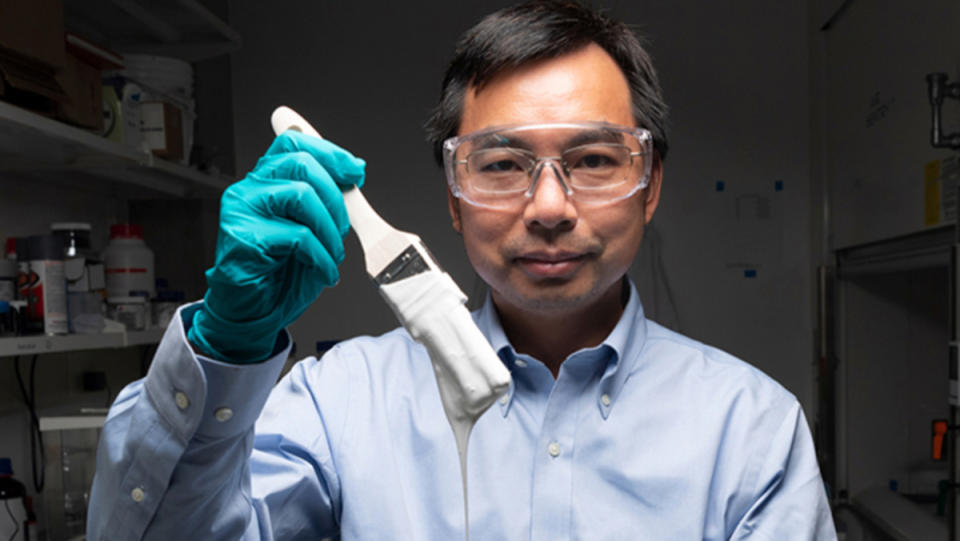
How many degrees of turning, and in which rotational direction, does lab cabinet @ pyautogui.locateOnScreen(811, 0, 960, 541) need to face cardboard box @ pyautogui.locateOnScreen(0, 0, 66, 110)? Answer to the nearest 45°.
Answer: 0° — it already faces it

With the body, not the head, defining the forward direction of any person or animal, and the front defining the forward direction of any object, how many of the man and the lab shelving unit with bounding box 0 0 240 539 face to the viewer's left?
0

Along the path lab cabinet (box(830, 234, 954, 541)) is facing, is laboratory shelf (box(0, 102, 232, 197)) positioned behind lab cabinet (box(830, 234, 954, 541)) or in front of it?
in front

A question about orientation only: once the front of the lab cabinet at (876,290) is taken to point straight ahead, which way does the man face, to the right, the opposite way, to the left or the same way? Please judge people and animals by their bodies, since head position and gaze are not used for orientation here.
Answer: to the left

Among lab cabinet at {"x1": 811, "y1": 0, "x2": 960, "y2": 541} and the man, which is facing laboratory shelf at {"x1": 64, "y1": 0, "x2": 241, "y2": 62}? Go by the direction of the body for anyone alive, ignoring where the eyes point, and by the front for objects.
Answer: the lab cabinet

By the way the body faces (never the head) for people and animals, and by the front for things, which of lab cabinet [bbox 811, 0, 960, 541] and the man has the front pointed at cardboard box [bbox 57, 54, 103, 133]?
the lab cabinet

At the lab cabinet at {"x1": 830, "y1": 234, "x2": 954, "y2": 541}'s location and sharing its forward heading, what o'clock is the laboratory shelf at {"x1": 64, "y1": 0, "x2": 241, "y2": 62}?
The laboratory shelf is roughly at 12 o'clock from the lab cabinet.

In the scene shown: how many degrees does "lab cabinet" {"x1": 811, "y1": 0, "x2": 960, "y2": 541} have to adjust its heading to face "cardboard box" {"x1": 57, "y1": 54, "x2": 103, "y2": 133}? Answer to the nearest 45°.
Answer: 0° — it already faces it

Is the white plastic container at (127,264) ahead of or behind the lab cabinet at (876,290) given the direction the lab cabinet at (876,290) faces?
ahead

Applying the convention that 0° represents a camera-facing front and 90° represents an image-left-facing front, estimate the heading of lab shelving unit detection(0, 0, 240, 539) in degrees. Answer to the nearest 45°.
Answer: approximately 315°

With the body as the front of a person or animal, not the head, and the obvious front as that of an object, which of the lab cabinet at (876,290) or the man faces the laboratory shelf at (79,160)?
the lab cabinet

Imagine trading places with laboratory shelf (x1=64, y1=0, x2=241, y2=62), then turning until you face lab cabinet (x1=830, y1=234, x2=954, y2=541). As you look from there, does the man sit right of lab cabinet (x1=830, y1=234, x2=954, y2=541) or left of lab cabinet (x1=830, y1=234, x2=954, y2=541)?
right

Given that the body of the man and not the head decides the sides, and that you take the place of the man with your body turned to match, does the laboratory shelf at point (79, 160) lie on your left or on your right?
on your right

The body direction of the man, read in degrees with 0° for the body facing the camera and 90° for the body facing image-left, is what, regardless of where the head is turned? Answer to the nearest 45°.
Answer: approximately 0°

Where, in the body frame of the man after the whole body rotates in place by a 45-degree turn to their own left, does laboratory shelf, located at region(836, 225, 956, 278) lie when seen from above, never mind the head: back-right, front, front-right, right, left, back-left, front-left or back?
left
